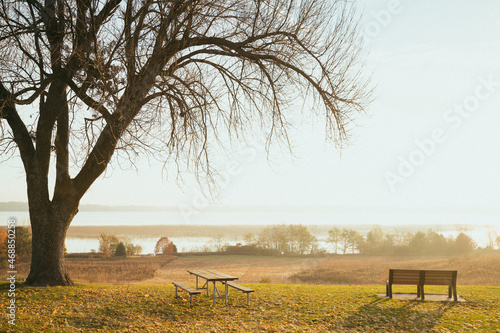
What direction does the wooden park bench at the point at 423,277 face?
away from the camera
